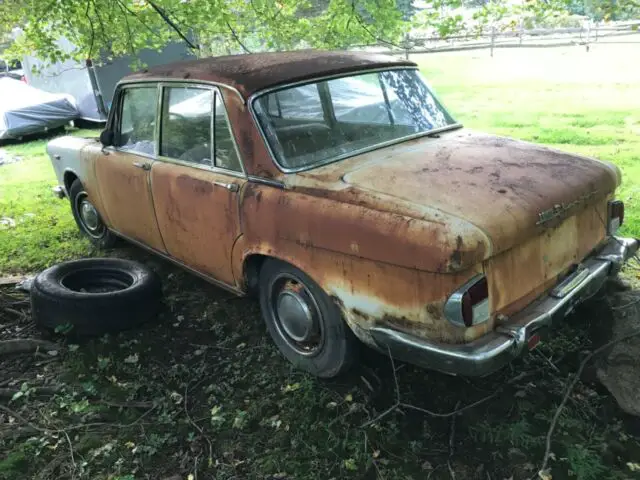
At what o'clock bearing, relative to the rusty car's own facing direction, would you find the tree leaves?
The tree leaves is roughly at 1 o'clock from the rusty car.

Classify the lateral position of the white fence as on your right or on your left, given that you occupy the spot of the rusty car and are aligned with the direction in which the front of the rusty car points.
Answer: on your right

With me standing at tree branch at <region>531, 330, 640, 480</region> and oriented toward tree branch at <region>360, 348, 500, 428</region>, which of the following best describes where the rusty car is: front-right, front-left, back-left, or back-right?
front-right

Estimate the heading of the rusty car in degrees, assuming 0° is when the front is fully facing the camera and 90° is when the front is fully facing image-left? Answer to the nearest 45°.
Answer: approximately 135°

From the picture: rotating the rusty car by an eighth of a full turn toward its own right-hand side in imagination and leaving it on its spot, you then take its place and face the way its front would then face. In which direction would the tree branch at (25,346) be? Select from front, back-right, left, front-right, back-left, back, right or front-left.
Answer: left

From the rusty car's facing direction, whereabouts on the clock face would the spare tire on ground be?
The spare tire on ground is roughly at 11 o'clock from the rusty car.

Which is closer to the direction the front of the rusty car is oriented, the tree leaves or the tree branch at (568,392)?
the tree leaves
